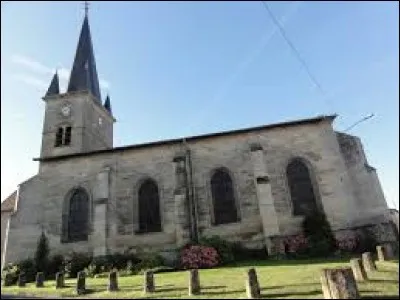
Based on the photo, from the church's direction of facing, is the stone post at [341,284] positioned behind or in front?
behind

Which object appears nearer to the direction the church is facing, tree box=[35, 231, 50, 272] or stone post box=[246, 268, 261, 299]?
the tree

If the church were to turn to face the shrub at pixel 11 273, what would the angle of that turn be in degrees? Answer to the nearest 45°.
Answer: approximately 45° to its left

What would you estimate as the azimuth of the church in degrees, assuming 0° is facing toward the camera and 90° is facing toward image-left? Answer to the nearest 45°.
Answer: approximately 135°

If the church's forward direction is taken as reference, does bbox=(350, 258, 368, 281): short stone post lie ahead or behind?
behind
